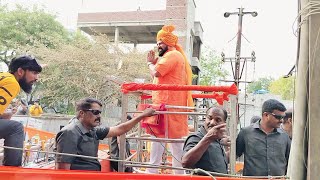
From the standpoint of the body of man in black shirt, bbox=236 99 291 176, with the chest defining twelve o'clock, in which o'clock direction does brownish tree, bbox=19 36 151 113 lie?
The brownish tree is roughly at 5 o'clock from the man in black shirt.

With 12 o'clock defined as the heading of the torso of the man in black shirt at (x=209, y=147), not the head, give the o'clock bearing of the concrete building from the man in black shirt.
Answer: The concrete building is roughly at 7 o'clock from the man in black shirt.

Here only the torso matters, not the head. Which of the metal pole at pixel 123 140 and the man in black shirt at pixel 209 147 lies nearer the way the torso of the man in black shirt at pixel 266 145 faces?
the man in black shirt

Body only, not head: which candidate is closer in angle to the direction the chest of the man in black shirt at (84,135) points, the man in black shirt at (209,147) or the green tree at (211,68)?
the man in black shirt

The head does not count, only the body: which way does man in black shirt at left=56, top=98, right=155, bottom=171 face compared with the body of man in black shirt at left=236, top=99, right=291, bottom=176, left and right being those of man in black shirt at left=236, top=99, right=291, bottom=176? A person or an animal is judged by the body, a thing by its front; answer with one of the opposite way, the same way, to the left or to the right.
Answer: to the left

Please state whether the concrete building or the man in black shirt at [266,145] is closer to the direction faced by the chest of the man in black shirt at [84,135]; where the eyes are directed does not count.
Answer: the man in black shirt
